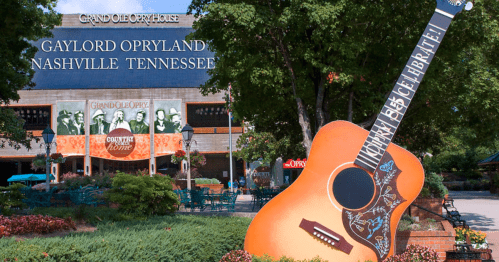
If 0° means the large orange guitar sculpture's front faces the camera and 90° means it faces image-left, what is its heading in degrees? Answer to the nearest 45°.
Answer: approximately 0°

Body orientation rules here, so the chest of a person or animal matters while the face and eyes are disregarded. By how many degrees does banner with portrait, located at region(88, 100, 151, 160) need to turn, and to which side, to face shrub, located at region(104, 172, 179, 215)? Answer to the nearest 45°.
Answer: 0° — it already faces it

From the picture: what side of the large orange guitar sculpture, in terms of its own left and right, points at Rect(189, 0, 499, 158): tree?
back

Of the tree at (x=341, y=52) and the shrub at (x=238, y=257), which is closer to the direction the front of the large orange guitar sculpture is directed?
the shrub

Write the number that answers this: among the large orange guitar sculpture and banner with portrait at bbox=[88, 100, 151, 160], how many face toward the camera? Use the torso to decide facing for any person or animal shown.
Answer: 2

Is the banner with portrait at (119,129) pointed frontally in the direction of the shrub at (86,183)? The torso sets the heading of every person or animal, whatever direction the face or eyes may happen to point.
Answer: yes

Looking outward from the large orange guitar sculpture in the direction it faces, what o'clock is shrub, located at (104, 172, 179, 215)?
The shrub is roughly at 4 o'clock from the large orange guitar sculpture.

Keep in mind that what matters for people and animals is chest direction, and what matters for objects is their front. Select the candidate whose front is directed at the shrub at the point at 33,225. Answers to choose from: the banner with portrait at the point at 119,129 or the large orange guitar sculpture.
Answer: the banner with portrait

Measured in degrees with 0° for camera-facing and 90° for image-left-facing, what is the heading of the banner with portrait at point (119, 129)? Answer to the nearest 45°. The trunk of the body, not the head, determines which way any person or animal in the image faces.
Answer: approximately 0°

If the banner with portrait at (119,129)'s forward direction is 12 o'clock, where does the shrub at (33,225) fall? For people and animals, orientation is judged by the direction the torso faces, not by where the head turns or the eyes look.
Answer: The shrub is roughly at 12 o'clock from the banner with portrait.

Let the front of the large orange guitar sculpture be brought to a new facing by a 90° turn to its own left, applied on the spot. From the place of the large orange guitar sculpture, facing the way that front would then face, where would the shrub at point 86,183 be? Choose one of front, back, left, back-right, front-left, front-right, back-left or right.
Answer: back-left

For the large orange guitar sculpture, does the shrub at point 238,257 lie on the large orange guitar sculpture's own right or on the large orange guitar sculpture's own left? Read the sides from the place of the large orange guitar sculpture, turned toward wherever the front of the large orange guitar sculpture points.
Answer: on the large orange guitar sculpture's own right
